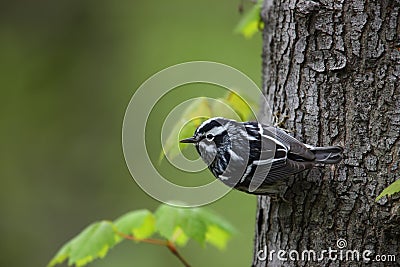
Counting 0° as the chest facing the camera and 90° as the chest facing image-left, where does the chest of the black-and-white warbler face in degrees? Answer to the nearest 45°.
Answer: approximately 90°

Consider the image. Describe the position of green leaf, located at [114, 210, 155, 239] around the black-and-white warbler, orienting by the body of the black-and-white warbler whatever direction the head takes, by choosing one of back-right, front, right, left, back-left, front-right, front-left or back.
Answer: front-right

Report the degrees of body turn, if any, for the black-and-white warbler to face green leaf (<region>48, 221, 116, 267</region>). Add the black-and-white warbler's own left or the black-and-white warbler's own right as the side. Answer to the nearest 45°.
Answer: approximately 45° to the black-and-white warbler's own right
